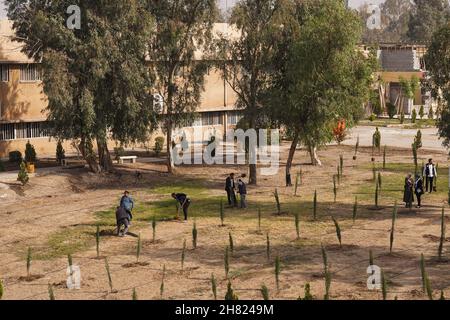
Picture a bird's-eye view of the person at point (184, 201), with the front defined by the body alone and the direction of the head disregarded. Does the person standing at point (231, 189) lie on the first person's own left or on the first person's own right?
on the first person's own right

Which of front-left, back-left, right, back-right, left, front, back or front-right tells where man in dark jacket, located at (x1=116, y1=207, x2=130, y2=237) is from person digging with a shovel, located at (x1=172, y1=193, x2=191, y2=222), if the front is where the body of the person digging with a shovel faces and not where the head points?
front-left

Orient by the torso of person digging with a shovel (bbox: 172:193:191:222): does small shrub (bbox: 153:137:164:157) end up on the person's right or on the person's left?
on the person's right

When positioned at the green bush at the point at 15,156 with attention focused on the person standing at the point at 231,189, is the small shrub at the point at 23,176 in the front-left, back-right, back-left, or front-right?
front-right

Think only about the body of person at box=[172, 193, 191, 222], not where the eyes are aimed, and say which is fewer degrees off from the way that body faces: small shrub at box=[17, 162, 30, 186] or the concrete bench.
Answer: the small shrub

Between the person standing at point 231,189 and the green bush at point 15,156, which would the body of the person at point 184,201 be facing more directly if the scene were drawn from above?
the green bush

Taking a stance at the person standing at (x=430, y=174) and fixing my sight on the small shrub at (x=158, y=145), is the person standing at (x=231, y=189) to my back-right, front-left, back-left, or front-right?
front-left
